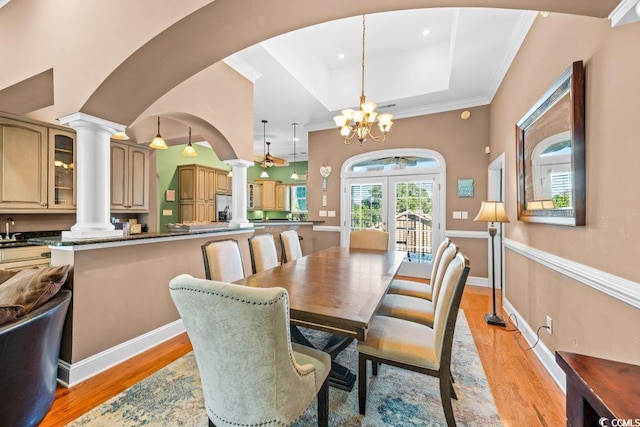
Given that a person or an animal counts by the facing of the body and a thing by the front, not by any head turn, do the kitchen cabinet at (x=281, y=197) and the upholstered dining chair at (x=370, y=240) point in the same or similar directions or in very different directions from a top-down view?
same or similar directions

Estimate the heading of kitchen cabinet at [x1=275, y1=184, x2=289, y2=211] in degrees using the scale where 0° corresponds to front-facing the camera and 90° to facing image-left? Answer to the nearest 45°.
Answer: approximately 0°

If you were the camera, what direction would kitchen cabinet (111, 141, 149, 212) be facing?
facing the viewer and to the right of the viewer

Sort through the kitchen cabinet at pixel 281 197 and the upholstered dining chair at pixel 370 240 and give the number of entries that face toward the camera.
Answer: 2

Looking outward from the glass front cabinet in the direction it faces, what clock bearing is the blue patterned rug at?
The blue patterned rug is roughly at 1 o'clock from the glass front cabinet.

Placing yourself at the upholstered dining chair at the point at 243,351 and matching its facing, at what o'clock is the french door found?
The french door is roughly at 12 o'clock from the upholstered dining chair.

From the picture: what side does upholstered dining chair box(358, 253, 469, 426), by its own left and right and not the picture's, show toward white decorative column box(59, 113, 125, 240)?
front

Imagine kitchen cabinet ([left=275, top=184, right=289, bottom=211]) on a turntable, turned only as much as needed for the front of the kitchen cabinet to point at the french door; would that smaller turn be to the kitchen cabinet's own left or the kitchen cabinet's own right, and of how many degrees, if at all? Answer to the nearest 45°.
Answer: approximately 45° to the kitchen cabinet's own left

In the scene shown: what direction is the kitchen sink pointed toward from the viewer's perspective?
toward the camera

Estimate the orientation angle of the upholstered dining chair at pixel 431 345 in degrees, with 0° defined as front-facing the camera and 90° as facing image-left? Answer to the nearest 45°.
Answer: approximately 90°

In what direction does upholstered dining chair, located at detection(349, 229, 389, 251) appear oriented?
toward the camera

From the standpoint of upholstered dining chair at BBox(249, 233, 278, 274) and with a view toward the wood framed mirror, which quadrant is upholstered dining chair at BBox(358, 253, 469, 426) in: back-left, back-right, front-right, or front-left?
front-right

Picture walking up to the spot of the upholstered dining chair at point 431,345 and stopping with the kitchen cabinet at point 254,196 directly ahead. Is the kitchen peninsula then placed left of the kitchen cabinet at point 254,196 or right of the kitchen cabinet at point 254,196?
left

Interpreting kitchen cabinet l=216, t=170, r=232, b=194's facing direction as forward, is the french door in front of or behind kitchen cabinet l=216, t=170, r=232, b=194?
in front

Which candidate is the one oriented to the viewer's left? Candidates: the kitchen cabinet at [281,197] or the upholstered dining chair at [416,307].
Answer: the upholstered dining chair

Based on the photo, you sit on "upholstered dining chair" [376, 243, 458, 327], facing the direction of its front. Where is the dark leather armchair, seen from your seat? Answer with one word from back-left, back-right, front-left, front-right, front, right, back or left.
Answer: front-left

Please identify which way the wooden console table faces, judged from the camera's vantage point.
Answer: facing the viewer and to the left of the viewer

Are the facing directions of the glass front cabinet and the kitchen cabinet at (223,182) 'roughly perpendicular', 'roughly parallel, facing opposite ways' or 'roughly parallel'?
roughly parallel

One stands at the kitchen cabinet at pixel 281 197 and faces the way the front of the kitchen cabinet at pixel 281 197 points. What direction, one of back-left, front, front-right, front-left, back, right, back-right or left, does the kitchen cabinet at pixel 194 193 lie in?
front-right

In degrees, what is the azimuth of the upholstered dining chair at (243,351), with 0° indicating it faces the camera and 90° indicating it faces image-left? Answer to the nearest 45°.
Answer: approximately 225°

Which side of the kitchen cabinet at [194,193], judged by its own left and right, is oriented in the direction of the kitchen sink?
right
